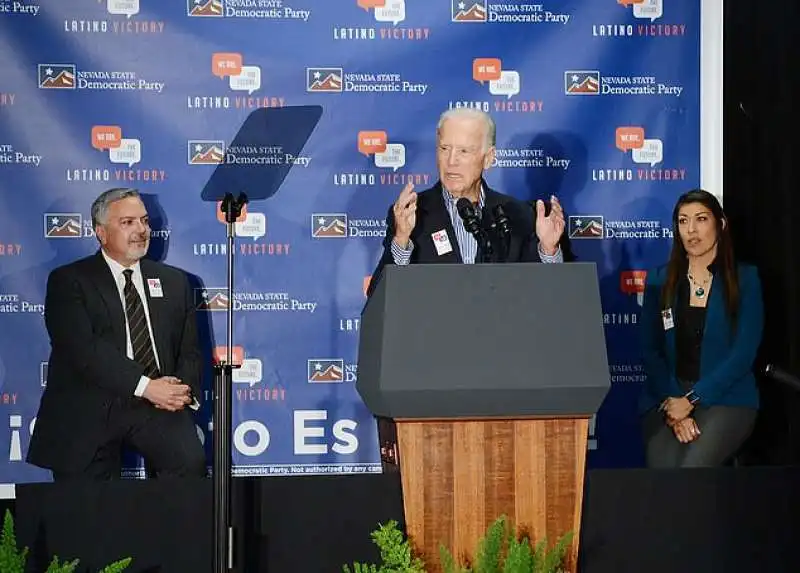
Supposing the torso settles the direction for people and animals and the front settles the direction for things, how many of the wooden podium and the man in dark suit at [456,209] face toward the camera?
2

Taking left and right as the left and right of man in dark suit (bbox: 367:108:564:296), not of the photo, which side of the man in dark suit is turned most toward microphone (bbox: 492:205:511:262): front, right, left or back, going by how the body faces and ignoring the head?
front

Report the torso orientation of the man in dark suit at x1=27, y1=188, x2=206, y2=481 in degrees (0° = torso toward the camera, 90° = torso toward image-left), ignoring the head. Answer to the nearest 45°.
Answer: approximately 315°

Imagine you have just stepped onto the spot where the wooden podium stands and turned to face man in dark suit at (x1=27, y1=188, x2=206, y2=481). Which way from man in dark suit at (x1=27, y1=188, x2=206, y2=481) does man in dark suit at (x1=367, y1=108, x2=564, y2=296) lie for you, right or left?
right

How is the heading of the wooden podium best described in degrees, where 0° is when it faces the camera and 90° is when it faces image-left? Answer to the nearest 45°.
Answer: approximately 0°

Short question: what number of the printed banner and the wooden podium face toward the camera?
2

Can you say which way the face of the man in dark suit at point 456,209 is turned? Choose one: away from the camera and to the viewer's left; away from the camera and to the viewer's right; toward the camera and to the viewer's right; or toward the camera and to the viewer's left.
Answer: toward the camera and to the viewer's left
